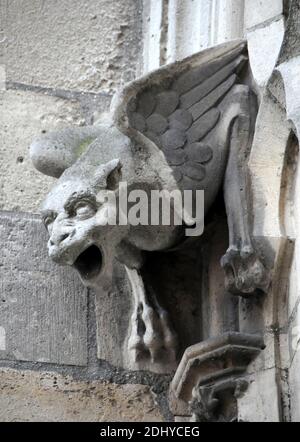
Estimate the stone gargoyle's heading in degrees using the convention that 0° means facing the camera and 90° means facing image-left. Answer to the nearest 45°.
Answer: approximately 45°
